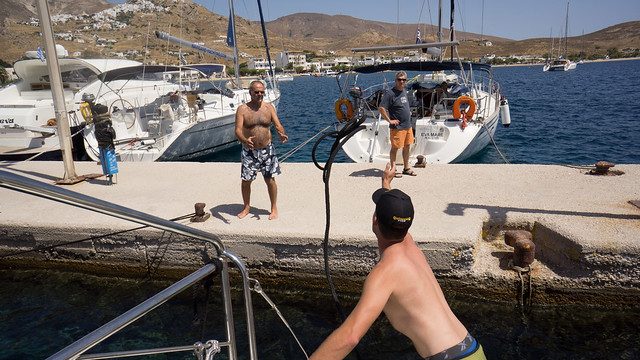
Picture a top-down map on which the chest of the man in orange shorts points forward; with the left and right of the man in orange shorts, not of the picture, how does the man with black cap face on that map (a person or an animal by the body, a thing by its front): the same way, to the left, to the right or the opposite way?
the opposite way

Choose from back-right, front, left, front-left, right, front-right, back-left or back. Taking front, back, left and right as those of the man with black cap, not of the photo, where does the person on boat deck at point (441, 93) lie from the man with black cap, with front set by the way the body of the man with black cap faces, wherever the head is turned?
front-right

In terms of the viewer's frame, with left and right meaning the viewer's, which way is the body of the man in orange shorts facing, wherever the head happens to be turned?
facing the viewer and to the right of the viewer

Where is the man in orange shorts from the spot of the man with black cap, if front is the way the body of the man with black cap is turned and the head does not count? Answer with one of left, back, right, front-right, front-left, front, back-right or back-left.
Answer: front-right

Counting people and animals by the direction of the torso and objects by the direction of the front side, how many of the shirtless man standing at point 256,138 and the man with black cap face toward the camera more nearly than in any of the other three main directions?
1

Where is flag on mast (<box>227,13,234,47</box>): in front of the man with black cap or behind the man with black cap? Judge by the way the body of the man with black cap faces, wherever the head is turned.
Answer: in front

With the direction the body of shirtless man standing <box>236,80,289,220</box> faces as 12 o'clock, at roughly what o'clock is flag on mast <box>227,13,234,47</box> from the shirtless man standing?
The flag on mast is roughly at 6 o'clock from the shirtless man standing.

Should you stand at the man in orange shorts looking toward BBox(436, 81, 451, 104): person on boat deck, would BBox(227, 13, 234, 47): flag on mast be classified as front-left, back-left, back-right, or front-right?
front-left

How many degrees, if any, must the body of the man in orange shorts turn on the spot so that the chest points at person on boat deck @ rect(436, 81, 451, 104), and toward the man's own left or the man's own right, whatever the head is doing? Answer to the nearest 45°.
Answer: approximately 135° to the man's own left

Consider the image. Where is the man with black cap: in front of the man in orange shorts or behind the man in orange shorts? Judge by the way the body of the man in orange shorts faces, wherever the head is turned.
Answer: in front

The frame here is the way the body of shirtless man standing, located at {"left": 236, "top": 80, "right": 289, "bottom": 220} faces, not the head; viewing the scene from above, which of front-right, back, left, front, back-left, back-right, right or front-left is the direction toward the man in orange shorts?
back-left

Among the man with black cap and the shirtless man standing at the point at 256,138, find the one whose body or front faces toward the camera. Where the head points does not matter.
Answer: the shirtless man standing

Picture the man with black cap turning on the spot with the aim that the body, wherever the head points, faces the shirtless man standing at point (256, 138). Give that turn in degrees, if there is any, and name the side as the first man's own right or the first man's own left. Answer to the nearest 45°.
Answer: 0° — they already face them

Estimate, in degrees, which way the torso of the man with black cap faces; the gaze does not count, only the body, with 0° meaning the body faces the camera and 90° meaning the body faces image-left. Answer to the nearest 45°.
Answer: approximately 135°

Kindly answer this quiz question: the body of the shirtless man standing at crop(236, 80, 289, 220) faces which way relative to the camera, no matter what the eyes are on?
toward the camera
